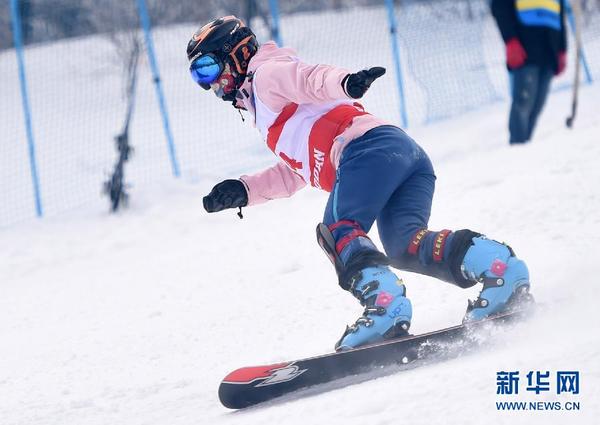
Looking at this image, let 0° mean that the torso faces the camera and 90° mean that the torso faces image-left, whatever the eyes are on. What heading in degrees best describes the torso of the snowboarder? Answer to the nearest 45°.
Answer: approximately 90°
